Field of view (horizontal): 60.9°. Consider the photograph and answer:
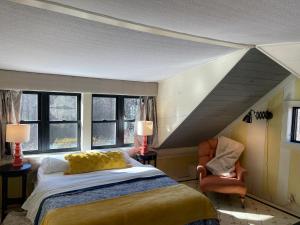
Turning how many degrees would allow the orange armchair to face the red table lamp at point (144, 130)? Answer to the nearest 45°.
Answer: approximately 90° to its right

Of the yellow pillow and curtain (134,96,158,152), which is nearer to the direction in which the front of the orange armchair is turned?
the yellow pillow

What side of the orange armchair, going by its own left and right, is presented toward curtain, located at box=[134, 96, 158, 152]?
right

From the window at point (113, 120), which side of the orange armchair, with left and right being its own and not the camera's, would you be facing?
right

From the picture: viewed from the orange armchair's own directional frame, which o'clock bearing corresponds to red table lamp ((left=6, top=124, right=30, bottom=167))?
The red table lamp is roughly at 2 o'clock from the orange armchair.

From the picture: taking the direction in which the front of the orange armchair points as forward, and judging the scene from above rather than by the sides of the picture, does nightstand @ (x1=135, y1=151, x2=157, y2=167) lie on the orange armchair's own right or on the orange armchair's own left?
on the orange armchair's own right

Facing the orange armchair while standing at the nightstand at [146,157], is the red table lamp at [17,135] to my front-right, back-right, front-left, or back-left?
back-right

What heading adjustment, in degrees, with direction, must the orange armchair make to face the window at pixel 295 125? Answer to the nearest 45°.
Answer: approximately 90° to its left

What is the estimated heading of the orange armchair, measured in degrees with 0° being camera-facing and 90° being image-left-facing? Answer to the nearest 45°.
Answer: approximately 0°

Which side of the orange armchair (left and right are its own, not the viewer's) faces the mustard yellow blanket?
front

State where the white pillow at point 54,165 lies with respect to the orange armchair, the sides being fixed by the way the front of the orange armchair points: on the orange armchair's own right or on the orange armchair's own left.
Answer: on the orange armchair's own right

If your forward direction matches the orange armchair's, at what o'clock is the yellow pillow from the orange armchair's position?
The yellow pillow is roughly at 2 o'clock from the orange armchair.
